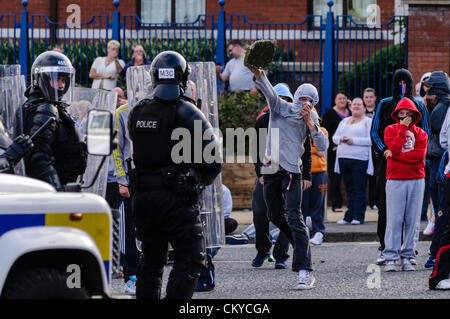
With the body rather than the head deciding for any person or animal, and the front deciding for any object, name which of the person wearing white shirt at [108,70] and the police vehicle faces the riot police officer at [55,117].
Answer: the person wearing white shirt

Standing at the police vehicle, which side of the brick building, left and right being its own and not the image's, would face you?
front

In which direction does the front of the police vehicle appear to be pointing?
to the viewer's right

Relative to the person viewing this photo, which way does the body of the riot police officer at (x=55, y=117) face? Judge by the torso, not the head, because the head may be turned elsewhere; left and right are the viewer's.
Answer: facing the viewer and to the right of the viewer

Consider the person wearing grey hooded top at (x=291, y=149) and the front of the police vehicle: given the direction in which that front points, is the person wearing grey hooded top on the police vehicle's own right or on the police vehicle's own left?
on the police vehicle's own left

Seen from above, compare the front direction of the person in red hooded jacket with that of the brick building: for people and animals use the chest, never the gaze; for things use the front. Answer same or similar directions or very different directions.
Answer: same or similar directions

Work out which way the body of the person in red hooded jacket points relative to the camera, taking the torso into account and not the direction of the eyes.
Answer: toward the camera

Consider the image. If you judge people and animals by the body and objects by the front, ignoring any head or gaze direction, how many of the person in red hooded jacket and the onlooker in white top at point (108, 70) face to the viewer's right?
0

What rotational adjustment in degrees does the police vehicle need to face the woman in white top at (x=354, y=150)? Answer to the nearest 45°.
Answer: approximately 45° to its left

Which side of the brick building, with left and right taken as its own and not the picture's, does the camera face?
front

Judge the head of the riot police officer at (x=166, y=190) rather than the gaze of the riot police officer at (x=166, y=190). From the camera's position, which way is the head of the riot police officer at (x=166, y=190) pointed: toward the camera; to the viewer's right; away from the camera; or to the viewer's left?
away from the camera

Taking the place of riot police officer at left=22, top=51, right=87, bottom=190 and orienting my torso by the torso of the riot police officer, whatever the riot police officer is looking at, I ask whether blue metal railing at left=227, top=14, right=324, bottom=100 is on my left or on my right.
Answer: on my left

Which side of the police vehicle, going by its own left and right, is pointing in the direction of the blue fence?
left

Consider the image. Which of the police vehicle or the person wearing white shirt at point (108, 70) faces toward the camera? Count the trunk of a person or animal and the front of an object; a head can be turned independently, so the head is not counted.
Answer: the person wearing white shirt

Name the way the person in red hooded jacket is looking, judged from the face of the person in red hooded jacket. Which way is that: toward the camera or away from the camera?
toward the camera

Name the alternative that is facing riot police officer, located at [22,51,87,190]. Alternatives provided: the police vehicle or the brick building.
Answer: the brick building

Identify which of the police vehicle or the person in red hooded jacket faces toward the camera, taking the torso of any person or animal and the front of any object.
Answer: the person in red hooded jacket
